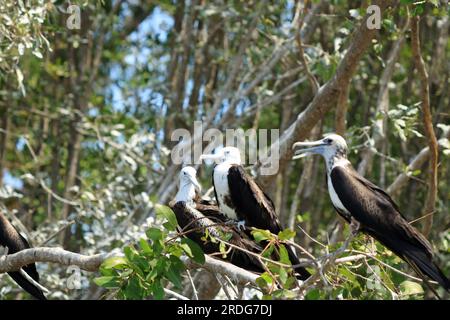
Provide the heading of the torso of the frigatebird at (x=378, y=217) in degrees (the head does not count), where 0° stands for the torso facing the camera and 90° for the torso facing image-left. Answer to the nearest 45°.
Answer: approximately 90°

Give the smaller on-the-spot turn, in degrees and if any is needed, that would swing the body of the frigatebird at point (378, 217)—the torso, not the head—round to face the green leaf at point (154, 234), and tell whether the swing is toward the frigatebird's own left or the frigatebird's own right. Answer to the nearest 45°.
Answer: approximately 45° to the frigatebird's own left

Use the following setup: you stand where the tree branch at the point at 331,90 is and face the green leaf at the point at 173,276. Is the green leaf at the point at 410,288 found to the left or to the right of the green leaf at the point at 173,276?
left

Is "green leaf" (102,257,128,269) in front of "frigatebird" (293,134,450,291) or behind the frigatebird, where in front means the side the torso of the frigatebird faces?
in front

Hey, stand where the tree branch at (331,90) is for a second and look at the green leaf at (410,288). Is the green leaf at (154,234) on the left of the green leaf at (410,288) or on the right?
right

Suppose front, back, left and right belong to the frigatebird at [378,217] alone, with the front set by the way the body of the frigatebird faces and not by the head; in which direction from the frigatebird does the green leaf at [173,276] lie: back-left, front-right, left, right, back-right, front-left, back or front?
front-left

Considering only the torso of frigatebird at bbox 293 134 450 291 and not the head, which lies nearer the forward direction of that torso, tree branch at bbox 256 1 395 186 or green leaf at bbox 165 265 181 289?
the green leaf

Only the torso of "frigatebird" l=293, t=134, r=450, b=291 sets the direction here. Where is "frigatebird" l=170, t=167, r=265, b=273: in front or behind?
in front
